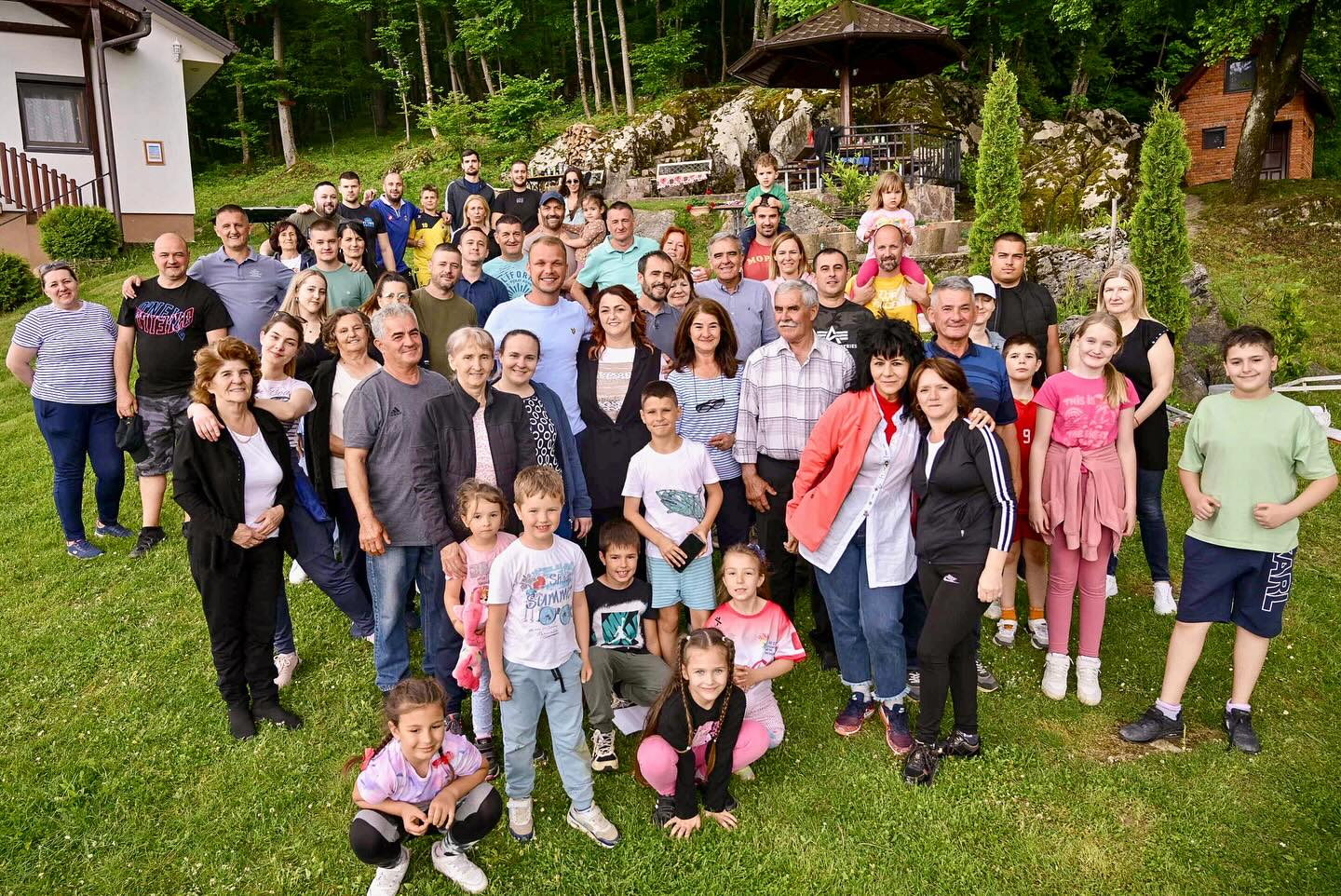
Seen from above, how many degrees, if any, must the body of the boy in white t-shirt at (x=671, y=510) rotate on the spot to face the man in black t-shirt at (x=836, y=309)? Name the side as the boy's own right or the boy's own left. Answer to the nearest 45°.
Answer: approximately 135° to the boy's own left

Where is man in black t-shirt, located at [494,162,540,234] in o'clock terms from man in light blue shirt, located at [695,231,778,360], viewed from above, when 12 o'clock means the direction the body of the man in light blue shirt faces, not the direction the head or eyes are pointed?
The man in black t-shirt is roughly at 5 o'clock from the man in light blue shirt.

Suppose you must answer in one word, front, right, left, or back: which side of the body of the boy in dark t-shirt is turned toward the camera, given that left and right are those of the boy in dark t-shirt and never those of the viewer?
front

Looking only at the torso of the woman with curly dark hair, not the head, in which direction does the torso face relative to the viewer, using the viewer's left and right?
facing the viewer

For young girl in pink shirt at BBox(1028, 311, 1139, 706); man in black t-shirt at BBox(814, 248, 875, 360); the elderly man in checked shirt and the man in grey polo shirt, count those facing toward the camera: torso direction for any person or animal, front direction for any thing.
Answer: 4

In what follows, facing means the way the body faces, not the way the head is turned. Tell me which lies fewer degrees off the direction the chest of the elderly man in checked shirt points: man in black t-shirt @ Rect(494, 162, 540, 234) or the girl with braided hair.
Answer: the girl with braided hair

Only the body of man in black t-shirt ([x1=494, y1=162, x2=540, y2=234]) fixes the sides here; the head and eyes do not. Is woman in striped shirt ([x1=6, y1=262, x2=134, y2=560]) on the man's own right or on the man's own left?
on the man's own right

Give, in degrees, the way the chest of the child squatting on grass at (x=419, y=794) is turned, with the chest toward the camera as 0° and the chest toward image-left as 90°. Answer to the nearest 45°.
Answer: approximately 0°

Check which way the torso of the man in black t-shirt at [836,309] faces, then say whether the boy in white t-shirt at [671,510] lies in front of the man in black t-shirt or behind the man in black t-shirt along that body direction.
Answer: in front

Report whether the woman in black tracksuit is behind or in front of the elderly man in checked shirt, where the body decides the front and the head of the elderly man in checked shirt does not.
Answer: in front

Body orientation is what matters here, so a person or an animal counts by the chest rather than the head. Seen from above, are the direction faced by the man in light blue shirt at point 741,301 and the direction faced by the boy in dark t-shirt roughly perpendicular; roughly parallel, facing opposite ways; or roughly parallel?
roughly parallel

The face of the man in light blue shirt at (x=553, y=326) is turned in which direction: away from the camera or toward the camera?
toward the camera

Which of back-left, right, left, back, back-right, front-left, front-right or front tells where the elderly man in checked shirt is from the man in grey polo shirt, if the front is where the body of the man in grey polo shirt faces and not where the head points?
front-left

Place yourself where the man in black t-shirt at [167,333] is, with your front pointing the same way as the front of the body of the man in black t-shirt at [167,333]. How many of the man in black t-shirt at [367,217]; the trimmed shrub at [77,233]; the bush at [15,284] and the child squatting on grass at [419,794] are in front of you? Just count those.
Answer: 1

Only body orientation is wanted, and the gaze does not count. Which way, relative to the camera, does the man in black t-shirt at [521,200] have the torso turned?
toward the camera

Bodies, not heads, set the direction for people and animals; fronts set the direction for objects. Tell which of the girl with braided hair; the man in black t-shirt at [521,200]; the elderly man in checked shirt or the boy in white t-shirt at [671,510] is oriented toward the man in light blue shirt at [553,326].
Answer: the man in black t-shirt
